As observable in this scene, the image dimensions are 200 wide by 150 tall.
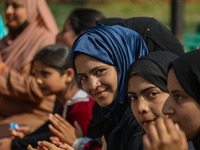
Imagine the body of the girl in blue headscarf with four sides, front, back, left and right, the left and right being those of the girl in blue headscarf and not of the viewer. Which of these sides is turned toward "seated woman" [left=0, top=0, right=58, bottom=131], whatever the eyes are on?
right

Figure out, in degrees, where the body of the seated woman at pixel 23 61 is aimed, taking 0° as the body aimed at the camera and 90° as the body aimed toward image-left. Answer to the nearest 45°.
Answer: approximately 45°

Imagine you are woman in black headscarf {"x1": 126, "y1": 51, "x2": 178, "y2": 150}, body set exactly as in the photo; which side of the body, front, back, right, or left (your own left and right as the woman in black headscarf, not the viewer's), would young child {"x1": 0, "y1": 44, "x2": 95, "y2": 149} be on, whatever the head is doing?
right

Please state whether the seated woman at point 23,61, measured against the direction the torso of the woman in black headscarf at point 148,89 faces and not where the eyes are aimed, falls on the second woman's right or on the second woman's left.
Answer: on the second woman's right

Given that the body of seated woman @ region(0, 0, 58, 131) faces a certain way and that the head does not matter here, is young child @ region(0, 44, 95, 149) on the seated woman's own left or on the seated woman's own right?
on the seated woman's own left

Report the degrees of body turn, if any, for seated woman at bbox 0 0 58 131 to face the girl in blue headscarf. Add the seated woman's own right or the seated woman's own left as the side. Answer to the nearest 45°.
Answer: approximately 45° to the seated woman's own left

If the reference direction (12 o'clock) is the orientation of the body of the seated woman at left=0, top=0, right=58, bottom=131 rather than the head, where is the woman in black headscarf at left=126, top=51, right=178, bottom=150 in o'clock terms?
The woman in black headscarf is roughly at 10 o'clock from the seated woman.

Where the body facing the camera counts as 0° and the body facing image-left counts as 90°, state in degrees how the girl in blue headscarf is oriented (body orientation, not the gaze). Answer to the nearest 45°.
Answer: approximately 45°

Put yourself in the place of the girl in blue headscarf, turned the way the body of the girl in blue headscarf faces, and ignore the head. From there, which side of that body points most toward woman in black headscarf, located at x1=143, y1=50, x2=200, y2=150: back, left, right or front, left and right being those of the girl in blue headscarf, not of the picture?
left
